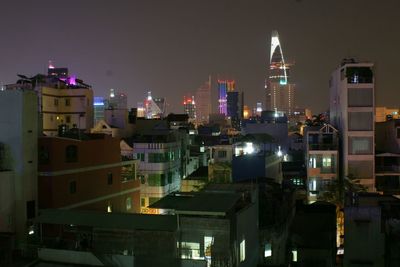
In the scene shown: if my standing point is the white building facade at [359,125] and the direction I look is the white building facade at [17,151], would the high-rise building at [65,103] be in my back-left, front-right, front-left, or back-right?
front-right

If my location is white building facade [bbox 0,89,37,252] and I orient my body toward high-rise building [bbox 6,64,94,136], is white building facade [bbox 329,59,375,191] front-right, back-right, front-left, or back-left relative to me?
front-right

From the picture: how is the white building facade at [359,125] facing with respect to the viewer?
toward the camera

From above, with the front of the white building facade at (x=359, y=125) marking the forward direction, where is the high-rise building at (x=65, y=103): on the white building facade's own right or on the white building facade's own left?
on the white building facade's own right

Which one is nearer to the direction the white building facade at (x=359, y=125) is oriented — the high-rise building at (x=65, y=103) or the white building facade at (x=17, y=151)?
the white building facade

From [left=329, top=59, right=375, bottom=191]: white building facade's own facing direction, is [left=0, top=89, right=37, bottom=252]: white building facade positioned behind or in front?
in front
